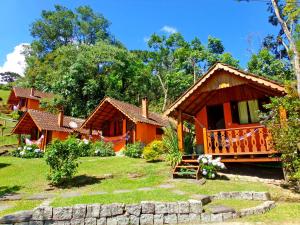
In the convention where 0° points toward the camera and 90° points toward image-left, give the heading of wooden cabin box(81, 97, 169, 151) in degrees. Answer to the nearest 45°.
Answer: approximately 45°

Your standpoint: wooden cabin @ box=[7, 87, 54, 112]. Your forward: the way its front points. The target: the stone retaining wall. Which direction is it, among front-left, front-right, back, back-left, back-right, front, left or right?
front-left

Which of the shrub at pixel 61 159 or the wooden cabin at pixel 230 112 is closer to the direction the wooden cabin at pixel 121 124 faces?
the shrub

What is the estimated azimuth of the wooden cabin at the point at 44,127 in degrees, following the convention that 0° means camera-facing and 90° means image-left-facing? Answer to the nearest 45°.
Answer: approximately 45°

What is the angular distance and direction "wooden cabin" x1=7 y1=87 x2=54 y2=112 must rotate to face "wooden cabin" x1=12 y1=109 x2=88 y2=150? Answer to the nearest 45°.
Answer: approximately 45° to its left

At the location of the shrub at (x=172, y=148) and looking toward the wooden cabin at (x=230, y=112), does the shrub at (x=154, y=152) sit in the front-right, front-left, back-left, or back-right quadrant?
back-left

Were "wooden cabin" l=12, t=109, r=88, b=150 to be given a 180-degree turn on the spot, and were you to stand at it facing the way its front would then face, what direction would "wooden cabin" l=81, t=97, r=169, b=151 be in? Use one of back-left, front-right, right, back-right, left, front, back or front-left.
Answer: right

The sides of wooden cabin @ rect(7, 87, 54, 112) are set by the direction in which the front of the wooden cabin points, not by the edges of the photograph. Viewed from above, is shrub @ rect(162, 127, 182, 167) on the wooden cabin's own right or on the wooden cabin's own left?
on the wooden cabin's own left

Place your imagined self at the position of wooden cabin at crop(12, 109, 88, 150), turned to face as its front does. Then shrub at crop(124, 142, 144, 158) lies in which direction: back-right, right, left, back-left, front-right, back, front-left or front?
left

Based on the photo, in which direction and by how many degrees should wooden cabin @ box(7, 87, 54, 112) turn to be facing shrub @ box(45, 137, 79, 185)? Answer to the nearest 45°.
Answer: approximately 45° to its left

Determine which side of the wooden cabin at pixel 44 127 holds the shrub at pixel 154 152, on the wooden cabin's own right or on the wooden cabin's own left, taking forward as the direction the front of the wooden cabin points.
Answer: on the wooden cabin's own left

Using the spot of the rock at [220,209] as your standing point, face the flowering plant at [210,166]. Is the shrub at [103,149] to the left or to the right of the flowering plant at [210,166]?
left

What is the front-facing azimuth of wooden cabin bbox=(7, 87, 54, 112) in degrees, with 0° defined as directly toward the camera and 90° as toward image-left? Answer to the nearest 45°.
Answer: approximately 45°
